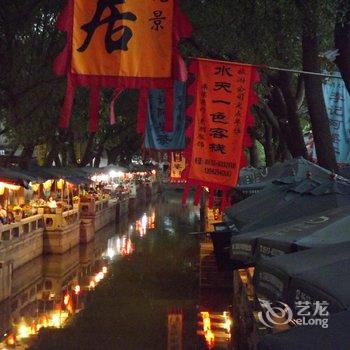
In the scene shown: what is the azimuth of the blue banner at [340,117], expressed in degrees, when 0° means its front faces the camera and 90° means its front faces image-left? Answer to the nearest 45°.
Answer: approximately 0°

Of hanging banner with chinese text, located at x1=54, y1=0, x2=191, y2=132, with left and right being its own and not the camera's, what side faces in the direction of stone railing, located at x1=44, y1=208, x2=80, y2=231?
back

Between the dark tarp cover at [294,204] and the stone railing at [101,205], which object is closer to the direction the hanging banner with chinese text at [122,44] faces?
the dark tarp cover

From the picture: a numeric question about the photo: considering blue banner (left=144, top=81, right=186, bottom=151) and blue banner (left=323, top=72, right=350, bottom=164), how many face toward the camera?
2

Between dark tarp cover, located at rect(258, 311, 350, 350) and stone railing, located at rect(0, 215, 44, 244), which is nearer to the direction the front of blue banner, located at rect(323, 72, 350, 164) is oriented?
the dark tarp cover

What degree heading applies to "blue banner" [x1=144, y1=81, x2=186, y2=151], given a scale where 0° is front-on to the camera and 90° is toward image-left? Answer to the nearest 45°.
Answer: approximately 0°

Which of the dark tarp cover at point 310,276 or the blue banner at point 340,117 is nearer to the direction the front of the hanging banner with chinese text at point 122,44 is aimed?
the dark tarp cover

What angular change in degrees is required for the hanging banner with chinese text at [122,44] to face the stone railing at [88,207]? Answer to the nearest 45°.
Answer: approximately 180°

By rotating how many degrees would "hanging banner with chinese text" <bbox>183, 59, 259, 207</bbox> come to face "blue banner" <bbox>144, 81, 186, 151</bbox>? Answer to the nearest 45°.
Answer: approximately 180°
